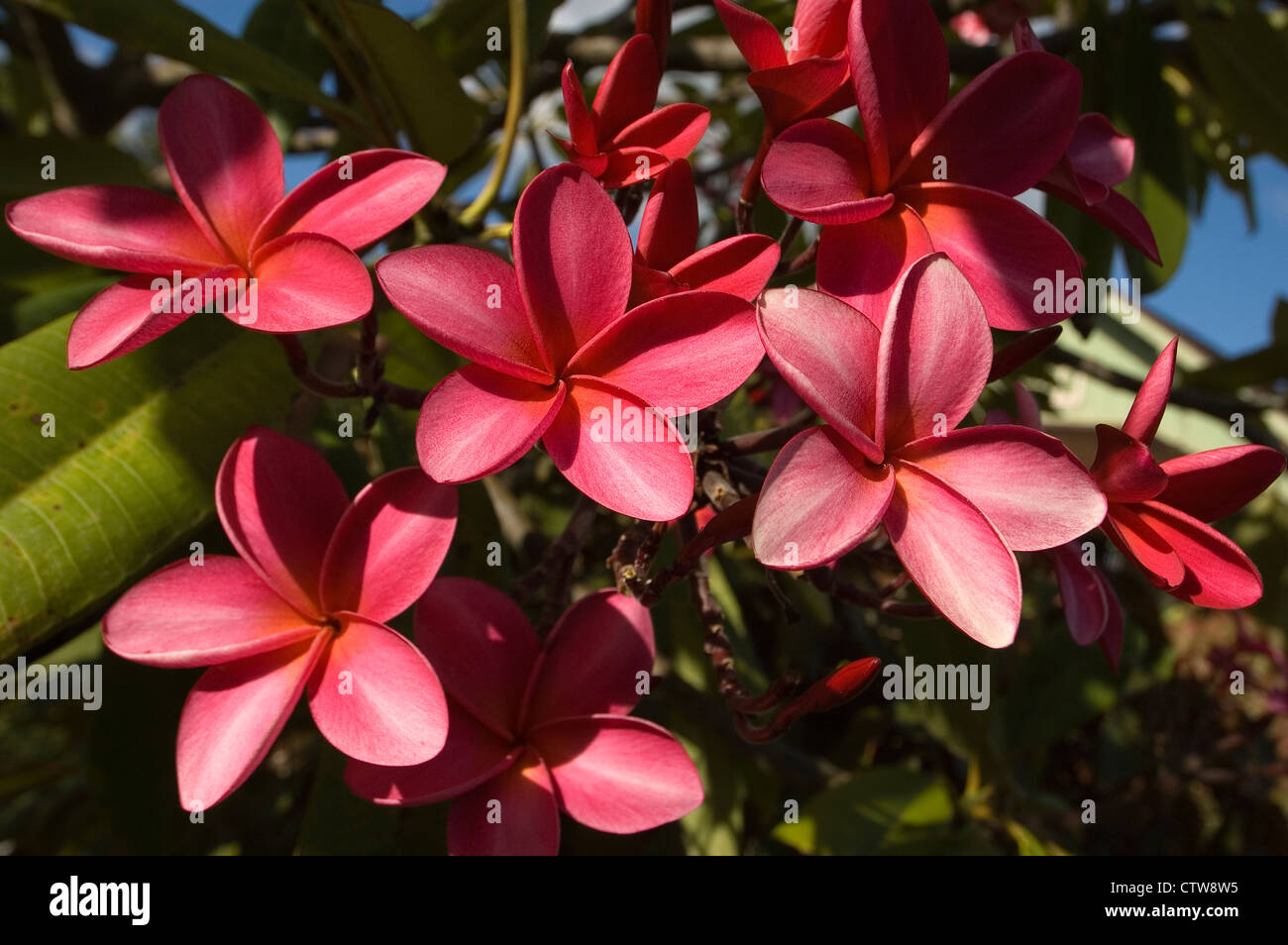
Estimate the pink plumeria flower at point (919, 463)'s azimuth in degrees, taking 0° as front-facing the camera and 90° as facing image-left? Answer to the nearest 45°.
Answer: approximately 0°

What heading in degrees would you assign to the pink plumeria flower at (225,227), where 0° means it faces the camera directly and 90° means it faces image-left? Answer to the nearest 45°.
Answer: approximately 0°
